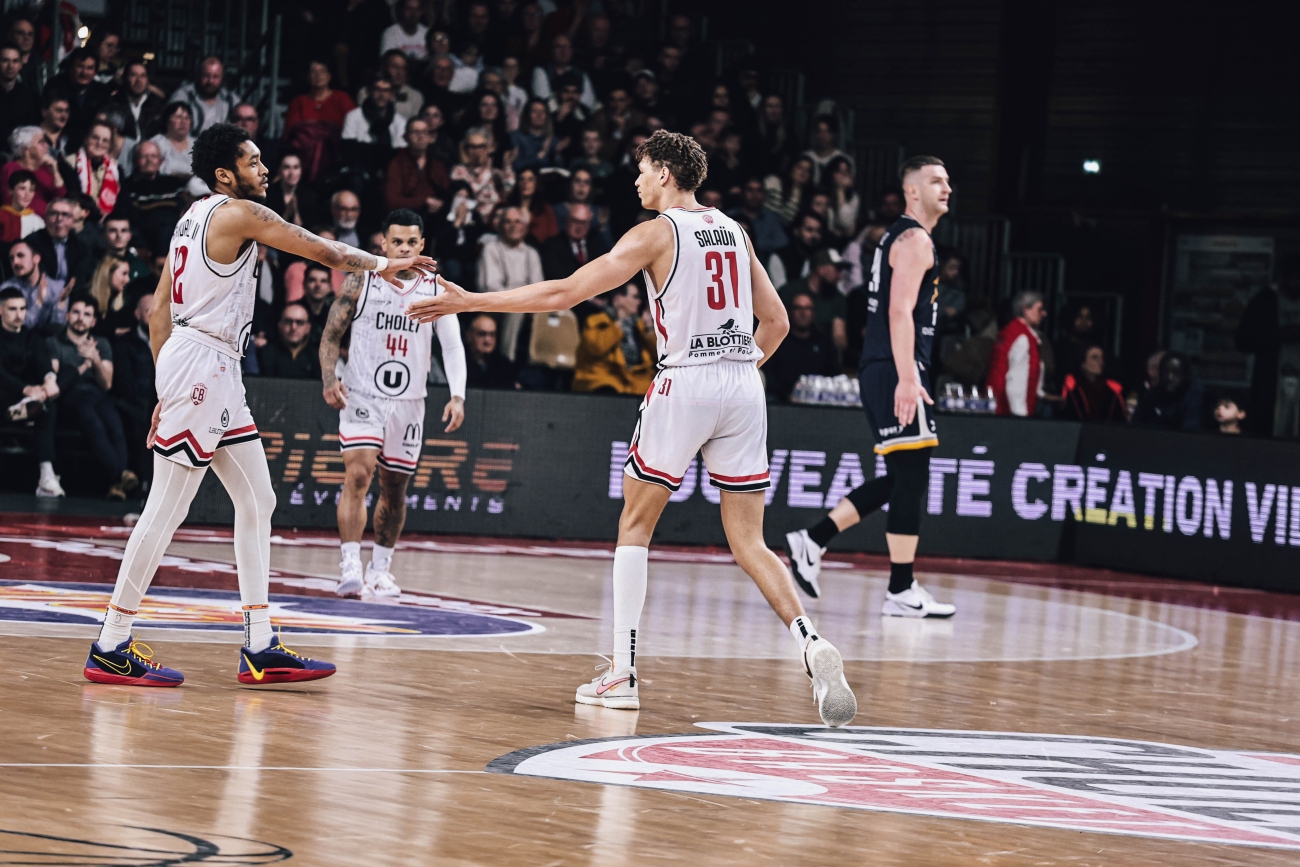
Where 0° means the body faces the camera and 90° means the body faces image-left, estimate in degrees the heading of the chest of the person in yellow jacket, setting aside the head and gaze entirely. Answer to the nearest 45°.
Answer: approximately 315°

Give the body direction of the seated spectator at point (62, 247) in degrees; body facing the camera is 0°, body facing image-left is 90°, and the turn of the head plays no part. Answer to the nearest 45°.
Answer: approximately 0°

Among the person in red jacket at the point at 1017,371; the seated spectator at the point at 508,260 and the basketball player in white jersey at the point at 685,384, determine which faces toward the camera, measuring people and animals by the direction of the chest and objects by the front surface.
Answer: the seated spectator

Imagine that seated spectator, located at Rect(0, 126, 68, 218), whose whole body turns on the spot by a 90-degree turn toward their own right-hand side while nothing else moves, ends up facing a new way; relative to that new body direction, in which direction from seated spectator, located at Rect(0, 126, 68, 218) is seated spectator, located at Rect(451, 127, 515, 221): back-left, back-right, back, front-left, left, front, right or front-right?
back-left

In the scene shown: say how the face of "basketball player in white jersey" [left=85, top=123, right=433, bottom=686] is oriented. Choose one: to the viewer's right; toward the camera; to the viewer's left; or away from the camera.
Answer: to the viewer's right

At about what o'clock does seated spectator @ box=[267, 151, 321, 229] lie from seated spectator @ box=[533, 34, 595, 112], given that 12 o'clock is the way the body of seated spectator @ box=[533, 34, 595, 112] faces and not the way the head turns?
seated spectator @ box=[267, 151, 321, 229] is roughly at 1 o'clock from seated spectator @ box=[533, 34, 595, 112].

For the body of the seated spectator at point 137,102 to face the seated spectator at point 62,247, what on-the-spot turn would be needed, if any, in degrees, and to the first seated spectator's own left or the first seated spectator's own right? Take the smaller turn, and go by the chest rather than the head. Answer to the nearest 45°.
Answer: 0° — they already face them

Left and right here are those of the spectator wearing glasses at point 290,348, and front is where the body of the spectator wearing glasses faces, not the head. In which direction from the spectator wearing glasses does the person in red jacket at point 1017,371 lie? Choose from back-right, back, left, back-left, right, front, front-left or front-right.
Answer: left

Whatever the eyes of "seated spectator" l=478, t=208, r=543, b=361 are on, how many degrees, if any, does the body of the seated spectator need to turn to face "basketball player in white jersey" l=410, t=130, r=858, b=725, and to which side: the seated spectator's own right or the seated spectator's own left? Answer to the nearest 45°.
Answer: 0° — they already face them

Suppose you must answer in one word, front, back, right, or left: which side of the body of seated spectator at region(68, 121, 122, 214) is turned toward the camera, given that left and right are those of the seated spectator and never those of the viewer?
front

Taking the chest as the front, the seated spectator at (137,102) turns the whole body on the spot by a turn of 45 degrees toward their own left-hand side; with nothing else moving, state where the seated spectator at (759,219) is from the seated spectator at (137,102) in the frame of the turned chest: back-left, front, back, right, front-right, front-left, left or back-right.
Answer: front-left

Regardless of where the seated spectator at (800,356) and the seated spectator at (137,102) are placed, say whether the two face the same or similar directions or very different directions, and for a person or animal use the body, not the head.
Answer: same or similar directions

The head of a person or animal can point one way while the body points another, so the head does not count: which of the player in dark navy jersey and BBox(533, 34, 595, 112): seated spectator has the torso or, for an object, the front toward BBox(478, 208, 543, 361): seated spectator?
BBox(533, 34, 595, 112): seated spectator

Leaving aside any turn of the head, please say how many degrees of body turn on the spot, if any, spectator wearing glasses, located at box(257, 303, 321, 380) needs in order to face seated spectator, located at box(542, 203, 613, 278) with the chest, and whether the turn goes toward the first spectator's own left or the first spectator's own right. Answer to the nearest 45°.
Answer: approximately 135° to the first spectator's own left

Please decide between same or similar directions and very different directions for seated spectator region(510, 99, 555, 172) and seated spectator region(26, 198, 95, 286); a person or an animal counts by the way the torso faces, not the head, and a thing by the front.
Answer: same or similar directions

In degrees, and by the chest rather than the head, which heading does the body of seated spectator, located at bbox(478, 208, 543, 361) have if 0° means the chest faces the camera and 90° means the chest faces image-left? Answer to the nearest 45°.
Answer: approximately 0°
